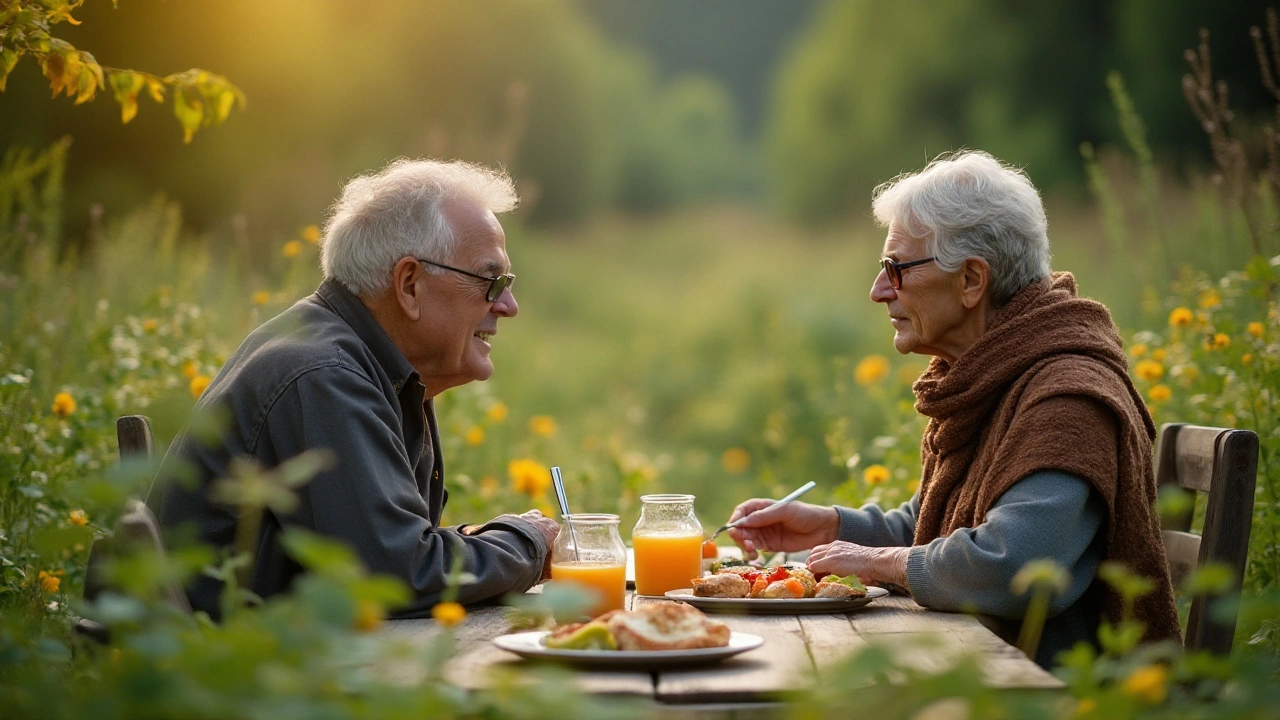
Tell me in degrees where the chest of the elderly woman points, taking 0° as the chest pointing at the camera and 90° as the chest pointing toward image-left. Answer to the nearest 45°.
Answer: approximately 90°

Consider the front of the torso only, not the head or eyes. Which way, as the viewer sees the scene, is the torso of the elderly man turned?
to the viewer's right

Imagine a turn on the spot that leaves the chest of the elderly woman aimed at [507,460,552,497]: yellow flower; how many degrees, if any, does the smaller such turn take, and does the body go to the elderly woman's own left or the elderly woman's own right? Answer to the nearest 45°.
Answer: approximately 45° to the elderly woman's own right

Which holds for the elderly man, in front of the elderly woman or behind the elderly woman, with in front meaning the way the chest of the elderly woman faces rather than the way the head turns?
in front

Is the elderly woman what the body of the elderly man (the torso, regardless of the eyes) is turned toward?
yes

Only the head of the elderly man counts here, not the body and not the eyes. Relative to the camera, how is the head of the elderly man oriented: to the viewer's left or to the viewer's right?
to the viewer's right

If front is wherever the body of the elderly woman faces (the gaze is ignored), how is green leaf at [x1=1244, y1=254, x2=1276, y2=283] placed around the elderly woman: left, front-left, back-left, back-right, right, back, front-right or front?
back-right

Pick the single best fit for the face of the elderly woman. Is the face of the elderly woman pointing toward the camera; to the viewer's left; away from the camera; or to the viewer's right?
to the viewer's left

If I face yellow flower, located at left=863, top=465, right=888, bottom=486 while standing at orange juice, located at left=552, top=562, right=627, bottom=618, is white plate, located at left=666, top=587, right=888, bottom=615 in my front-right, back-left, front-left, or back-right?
front-right

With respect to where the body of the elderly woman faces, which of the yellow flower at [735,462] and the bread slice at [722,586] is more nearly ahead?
the bread slice

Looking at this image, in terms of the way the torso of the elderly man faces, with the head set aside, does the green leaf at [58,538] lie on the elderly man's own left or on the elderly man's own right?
on the elderly man's own right

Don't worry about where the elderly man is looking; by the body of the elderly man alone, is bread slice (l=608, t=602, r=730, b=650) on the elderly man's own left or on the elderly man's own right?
on the elderly man's own right

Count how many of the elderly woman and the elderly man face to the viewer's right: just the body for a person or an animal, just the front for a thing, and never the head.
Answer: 1

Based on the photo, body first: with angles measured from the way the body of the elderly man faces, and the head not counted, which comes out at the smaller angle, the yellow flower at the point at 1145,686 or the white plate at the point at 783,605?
the white plate

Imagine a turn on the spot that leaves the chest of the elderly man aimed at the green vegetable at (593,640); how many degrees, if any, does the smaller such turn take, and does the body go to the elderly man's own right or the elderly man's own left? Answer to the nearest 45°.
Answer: approximately 90° to the elderly man's own right
